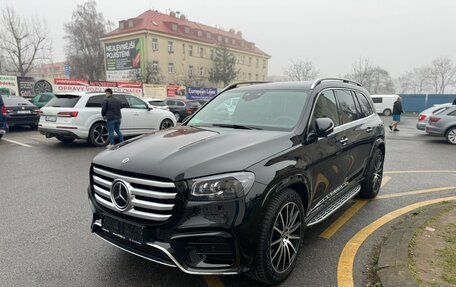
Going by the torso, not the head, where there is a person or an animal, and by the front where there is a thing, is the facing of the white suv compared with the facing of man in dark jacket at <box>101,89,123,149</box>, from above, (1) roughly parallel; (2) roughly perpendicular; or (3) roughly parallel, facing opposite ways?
roughly perpendicular

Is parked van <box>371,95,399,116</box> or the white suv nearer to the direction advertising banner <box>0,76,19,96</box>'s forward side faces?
the white suv

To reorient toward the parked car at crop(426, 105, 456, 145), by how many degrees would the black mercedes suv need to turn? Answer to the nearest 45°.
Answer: approximately 180°

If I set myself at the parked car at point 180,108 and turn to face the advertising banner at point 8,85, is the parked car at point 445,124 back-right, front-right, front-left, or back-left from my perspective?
back-left

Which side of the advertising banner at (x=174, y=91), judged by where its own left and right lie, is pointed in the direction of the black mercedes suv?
front

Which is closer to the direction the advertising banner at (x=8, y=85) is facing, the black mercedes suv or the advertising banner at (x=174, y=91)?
the black mercedes suv

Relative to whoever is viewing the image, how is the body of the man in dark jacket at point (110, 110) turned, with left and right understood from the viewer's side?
facing away from the viewer and to the left of the viewer

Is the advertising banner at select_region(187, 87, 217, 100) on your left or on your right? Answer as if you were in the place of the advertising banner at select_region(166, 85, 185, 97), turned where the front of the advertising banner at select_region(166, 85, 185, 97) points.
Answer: on your left
